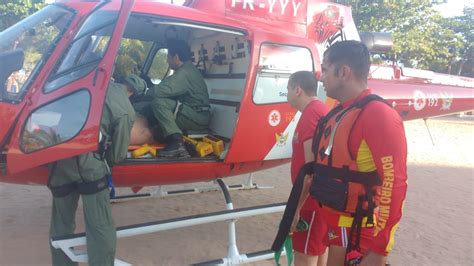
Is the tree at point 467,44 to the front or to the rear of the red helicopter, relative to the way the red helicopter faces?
to the rear

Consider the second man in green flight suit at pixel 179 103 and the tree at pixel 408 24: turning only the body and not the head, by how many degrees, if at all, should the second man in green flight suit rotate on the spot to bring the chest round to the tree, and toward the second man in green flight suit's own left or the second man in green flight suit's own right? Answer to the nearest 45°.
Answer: approximately 135° to the second man in green flight suit's own right

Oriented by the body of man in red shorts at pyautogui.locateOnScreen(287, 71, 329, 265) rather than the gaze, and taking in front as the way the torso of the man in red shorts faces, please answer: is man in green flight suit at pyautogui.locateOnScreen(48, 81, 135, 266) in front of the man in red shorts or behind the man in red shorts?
in front

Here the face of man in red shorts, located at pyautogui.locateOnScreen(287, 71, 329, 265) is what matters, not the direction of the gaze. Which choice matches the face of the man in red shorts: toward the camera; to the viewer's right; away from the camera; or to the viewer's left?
to the viewer's left

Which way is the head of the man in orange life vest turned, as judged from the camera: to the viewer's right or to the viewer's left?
to the viewer's left

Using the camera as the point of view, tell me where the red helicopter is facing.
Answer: facing the viewer and to the left of the viewer

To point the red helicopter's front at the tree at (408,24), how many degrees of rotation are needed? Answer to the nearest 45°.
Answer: approximately 180°

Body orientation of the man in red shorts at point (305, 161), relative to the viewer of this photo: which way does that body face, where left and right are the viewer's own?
facing to the left of the viewer

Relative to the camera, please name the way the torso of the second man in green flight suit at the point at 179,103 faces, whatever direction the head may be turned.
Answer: to the viewer's left

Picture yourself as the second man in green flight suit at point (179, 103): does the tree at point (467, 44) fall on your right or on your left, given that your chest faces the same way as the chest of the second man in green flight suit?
on your right

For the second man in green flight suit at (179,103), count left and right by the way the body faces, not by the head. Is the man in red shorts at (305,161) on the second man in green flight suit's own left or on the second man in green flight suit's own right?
on the second man in green flight suit's own left

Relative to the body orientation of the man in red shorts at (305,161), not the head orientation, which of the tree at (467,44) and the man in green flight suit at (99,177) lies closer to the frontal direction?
the man in green flight suit

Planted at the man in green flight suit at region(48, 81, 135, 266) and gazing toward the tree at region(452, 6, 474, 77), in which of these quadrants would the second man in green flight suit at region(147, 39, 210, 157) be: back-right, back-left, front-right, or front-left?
front-left

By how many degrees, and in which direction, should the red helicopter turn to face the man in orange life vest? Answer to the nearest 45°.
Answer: approximately 90° to its left

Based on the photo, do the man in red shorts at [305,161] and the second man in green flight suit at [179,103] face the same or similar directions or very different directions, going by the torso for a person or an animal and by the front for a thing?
same or similar directions
